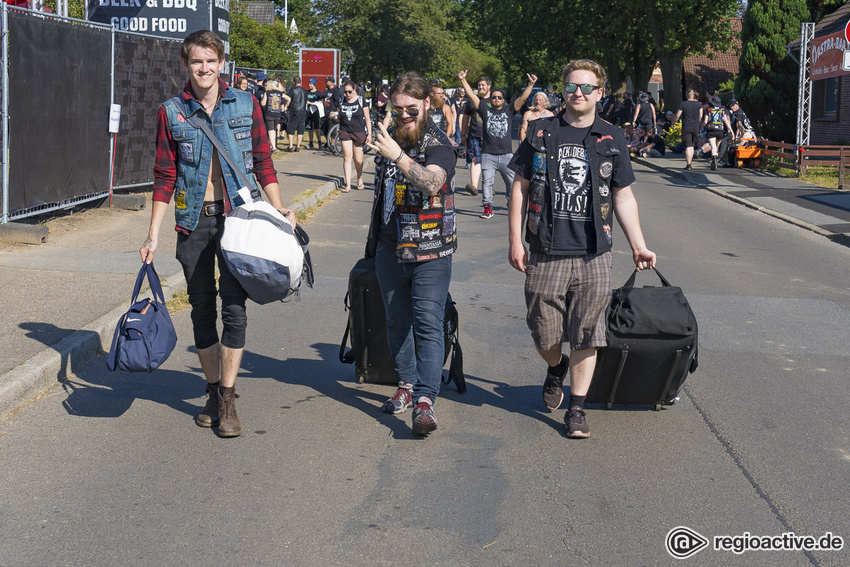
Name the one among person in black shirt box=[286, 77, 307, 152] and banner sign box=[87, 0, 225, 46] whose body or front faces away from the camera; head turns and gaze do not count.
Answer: the person in black shirt

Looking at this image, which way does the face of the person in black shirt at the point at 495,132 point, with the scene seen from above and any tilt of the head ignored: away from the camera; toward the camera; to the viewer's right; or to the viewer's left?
toward the camera

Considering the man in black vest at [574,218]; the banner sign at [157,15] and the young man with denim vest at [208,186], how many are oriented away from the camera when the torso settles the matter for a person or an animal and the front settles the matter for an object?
0

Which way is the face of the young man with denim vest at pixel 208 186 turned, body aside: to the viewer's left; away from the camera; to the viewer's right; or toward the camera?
toward the camera

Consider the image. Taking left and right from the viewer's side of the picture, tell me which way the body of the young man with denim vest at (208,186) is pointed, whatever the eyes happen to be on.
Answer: facing the viewer

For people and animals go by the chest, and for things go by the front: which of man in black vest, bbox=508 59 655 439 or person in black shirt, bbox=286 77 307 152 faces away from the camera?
the person in black shirt

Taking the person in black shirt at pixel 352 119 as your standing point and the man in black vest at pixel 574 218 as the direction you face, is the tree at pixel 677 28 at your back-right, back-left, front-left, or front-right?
back-left

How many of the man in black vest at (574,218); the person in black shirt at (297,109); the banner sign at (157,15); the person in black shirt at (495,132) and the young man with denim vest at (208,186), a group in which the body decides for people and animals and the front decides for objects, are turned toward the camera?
4

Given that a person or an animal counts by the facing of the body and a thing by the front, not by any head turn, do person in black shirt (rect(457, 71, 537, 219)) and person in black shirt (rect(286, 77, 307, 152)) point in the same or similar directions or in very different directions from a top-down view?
very different directions

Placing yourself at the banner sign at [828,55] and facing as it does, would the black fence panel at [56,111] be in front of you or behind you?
in front
